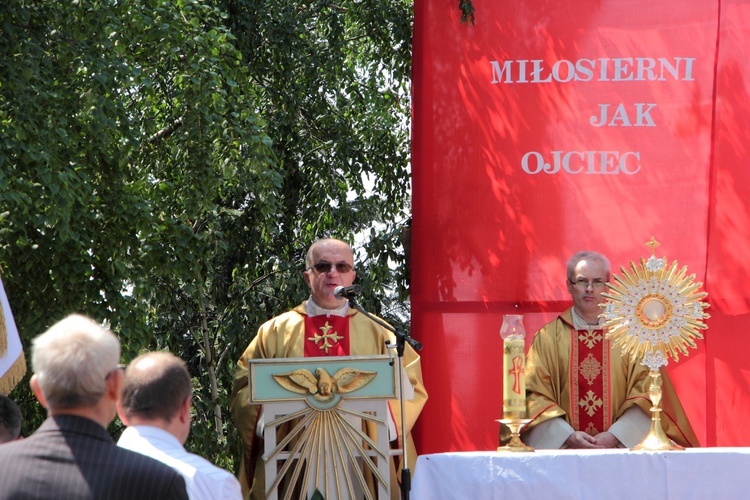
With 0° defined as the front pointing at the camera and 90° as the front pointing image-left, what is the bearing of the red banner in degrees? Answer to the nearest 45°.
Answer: approximately 0°

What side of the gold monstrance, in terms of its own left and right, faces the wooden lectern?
right

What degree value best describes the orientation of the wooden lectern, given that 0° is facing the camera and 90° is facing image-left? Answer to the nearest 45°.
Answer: approximately 0°

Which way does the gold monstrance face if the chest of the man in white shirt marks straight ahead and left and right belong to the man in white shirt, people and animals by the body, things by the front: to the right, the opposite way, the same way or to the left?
the opposite way

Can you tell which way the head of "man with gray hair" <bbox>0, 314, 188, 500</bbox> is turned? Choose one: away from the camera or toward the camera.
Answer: away from the camera

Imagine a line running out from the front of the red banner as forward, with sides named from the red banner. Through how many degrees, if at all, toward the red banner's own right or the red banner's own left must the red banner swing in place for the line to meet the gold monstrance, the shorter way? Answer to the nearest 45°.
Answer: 0° — it already faces it

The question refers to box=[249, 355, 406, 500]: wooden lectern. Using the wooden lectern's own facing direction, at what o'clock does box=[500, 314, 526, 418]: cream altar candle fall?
The cream altar candle is roughly at 9 o'clock from the wooden lectern.
